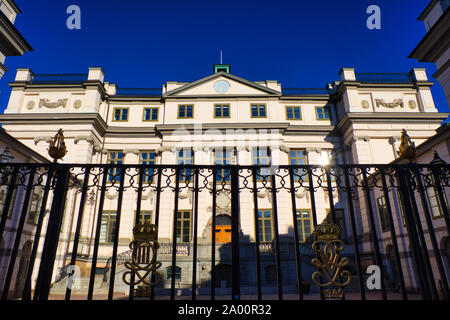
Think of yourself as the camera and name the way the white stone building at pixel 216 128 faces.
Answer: facing the viewer
